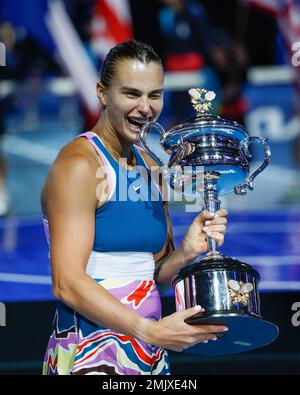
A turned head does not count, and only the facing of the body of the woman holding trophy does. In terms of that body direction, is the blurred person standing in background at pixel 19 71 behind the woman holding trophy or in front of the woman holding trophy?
behind

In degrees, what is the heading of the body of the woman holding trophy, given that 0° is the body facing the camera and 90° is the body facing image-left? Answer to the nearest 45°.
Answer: approximately 315°

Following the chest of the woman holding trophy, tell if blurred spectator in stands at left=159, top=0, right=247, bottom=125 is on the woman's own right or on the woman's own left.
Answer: on the woman's own left

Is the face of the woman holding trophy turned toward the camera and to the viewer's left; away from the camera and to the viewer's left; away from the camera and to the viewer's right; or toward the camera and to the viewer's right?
toward the camera and to the viewer's right
